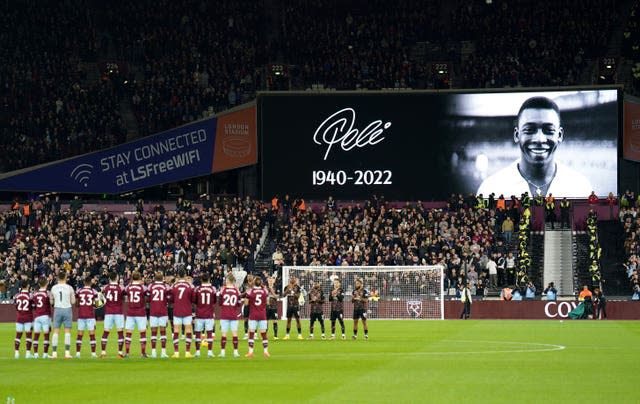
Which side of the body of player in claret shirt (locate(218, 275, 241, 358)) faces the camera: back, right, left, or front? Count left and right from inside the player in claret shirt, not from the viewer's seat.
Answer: back

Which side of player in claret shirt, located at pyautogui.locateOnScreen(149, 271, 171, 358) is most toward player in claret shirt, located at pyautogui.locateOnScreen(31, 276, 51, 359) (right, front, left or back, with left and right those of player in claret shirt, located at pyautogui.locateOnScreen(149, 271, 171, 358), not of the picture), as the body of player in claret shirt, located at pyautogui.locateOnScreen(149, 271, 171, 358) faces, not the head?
left

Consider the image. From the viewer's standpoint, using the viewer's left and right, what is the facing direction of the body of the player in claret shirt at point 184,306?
facing away from the viewer

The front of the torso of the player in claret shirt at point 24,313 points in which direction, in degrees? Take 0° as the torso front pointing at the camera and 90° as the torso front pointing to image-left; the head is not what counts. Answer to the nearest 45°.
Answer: approximately 180°

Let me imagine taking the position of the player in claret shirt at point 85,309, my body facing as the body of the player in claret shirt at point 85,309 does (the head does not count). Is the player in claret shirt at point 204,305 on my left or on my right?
on my right

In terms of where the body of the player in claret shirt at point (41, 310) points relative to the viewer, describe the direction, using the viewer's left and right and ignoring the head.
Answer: facing away from the viewer

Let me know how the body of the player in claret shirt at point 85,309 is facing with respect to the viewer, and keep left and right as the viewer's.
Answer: facing away from the viewer

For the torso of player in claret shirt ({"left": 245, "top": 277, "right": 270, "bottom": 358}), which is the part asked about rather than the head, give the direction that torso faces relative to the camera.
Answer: away from the camera

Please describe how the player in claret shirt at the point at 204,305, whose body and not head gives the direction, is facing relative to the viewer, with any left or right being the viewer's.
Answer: facing away from the viewer

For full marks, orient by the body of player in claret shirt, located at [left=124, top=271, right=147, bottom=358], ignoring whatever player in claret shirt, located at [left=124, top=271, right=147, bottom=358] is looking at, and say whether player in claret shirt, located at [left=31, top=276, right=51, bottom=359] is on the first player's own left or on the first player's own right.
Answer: on the first player's own left

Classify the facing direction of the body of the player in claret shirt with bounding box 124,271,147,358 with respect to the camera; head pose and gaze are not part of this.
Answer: away from the camera
